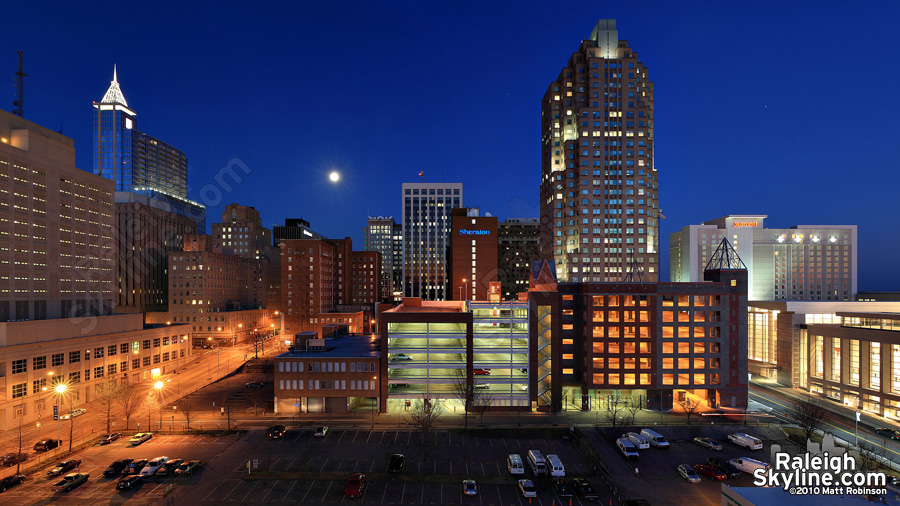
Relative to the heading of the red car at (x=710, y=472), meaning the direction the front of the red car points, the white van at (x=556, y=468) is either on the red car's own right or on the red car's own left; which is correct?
on the red car's own right

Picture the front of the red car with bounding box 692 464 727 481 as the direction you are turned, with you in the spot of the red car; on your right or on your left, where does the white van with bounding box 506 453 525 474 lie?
on your left
